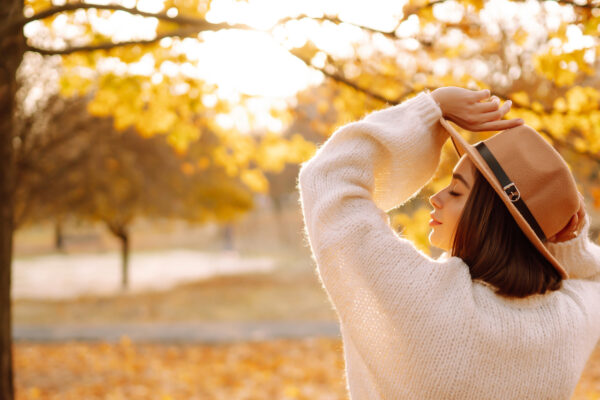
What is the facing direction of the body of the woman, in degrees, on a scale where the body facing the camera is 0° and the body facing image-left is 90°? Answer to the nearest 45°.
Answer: approximately 135°

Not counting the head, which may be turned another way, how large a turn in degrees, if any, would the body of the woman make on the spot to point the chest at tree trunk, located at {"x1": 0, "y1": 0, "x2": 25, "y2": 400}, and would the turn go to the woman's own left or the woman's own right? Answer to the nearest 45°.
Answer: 0° — they already face it
